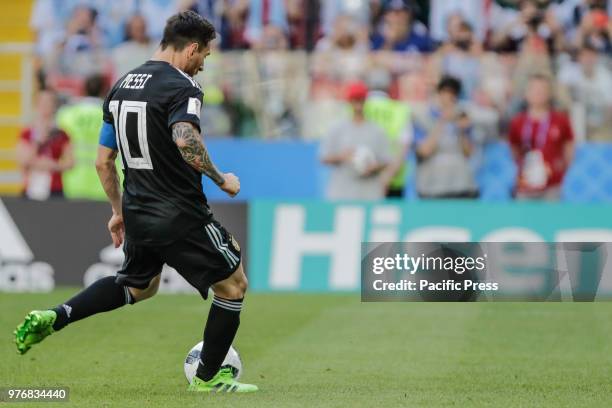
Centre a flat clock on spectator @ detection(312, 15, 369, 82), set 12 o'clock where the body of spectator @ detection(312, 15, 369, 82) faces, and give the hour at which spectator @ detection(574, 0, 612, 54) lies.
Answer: spectator @ detection(574, 0, 612, 54) is roughly at 9 o'clock from spectator @ detection(312, 15, 369, 82).

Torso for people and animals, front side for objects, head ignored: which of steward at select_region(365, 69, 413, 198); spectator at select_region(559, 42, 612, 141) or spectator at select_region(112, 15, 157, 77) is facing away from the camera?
steward at select_region(365, 69, 413, 198)

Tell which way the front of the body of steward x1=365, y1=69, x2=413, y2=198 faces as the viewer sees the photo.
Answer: away from the camera

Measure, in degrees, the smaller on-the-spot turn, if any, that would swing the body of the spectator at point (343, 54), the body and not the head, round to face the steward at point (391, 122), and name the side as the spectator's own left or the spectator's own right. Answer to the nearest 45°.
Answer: approximately 45° to the spectator's own left

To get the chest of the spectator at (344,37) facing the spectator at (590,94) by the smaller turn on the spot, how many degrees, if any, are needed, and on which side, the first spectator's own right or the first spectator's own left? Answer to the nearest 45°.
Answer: approximately 90° to the first spectator's own left
